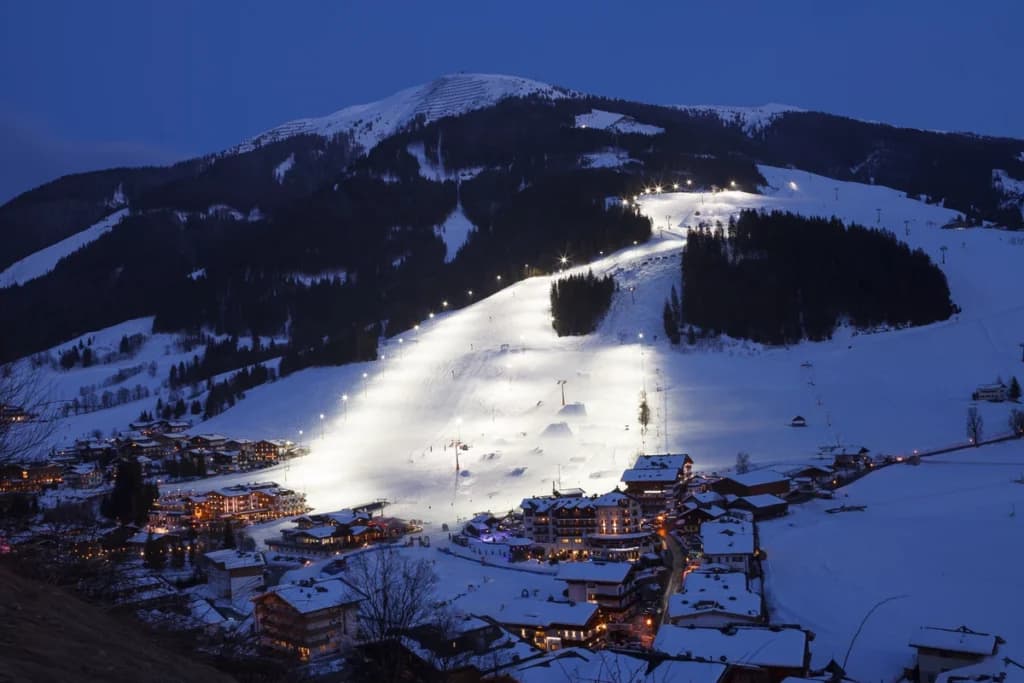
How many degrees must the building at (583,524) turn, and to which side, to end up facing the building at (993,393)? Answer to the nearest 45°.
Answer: approximately 135° to its left

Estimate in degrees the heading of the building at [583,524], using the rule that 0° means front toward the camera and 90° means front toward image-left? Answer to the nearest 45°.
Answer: approximately 0°

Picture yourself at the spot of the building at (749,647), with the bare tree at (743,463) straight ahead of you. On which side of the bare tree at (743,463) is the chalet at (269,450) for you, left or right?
left

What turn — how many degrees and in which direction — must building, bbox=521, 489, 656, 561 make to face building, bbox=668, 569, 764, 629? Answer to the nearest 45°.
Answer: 0° — it already faces it

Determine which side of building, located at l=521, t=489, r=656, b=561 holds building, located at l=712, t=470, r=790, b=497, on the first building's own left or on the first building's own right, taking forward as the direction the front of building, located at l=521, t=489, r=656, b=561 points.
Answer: on the first building's own left

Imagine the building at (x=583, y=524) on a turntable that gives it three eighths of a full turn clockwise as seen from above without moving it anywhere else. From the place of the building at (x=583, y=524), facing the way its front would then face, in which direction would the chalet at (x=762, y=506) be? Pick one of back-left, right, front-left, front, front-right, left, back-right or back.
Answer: back-right

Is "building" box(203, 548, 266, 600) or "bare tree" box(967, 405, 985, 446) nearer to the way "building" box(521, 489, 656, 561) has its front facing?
the building

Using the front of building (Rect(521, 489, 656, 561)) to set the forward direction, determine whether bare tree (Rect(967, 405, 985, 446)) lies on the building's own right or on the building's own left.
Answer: on the building's own left

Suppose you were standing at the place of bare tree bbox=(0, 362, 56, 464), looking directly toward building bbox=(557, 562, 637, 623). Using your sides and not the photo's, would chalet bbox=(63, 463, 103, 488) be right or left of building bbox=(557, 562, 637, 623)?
left

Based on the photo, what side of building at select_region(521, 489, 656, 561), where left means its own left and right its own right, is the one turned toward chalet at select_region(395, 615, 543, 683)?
front

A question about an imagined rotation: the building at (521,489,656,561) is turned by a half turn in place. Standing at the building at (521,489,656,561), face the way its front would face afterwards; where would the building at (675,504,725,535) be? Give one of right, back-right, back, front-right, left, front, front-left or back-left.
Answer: right
